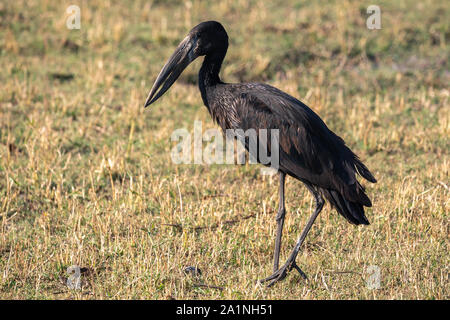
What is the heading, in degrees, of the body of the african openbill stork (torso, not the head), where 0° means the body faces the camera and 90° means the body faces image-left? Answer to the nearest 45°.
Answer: approximately 90°
